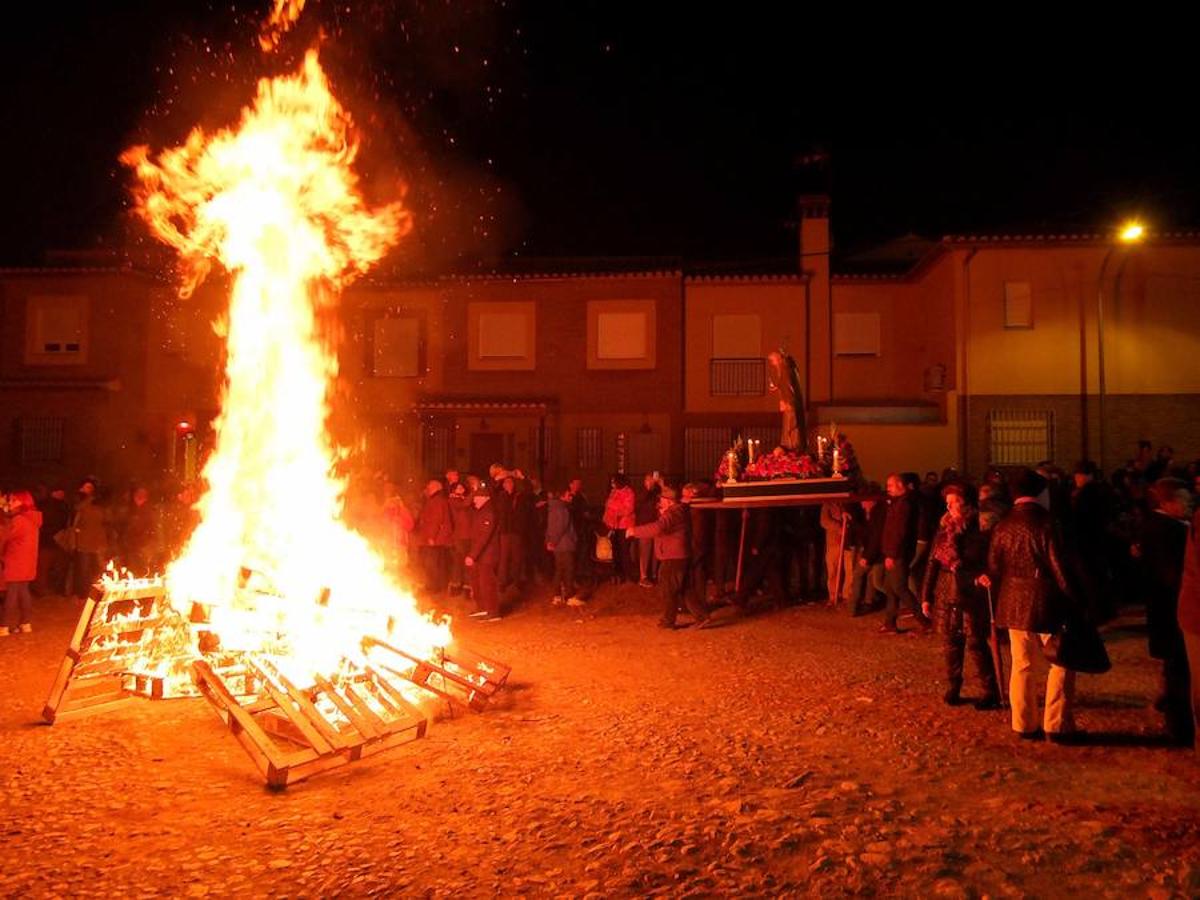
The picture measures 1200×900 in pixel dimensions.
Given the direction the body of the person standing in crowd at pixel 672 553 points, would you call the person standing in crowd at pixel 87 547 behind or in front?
in front

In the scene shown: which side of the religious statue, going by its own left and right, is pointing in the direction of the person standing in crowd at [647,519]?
front

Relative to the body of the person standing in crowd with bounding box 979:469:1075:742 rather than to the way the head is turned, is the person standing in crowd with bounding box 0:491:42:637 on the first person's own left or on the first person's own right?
on the first person's own left

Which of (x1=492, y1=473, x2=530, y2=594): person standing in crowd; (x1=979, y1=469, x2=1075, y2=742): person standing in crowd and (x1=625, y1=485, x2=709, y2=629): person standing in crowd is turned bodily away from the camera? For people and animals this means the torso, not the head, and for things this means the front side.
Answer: (x1=979, y1=469, x2=1075, y2=742): person standing in crowd

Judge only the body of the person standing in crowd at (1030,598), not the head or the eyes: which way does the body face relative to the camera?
away from the camera

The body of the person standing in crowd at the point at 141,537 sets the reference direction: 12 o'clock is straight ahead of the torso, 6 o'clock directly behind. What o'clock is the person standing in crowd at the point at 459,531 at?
the person standing in crowd at the point at 459,531 is roughly at 10 o'clock from the person standing in crowd at the point at 141,537.

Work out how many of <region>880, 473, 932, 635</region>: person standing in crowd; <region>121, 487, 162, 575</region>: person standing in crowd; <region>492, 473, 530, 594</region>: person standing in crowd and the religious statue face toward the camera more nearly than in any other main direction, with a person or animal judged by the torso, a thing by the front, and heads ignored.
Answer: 2

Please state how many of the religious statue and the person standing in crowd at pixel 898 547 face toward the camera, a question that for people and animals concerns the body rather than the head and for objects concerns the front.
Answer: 0

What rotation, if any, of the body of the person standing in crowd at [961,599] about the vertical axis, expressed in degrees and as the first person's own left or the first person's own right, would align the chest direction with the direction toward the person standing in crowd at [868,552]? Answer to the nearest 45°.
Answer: approximately 135° to the first person's own right

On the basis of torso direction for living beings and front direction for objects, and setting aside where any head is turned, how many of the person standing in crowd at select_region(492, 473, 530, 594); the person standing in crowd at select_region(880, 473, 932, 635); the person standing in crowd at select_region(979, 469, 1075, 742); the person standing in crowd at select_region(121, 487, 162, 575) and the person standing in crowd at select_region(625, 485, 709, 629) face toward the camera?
2

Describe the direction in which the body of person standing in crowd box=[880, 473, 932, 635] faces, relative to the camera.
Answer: to the viewer's left

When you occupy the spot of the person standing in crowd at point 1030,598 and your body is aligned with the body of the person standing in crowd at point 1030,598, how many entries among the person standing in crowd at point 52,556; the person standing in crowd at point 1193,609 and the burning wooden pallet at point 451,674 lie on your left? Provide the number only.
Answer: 2

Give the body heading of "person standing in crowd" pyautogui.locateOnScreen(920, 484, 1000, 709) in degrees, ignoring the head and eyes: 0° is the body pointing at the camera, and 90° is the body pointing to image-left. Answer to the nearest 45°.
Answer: approximately 45°

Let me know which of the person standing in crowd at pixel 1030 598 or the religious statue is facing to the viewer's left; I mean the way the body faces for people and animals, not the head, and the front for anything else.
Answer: the religious statue

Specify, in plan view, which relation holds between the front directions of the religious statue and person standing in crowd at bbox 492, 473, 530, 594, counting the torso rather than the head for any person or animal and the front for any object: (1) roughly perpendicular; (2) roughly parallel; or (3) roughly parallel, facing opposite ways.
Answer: roughly perpendicular
